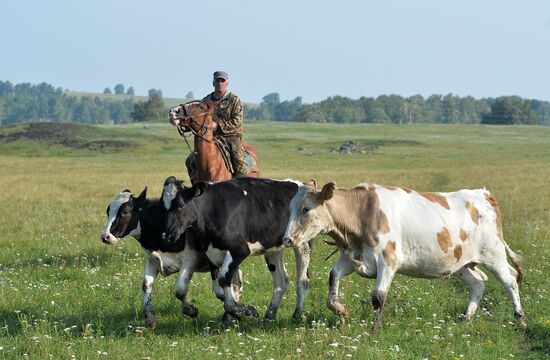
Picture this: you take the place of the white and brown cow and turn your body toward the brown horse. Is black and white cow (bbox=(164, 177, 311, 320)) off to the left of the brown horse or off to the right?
left

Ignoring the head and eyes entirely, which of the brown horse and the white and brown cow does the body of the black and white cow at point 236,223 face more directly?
the brown horse

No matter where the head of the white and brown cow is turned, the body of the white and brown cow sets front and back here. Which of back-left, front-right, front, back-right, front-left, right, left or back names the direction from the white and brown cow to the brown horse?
front-right

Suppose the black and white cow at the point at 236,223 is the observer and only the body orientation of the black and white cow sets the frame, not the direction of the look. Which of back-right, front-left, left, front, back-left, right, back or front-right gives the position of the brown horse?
right

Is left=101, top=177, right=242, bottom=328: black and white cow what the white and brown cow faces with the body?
yes

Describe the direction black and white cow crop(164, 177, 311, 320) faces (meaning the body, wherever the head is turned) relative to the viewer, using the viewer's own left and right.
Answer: facing to the left of the viewer

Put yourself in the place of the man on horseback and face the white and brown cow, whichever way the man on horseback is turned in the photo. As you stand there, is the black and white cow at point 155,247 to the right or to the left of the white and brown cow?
right

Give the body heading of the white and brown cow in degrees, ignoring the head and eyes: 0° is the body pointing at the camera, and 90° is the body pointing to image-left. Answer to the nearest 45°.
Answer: approximately 90°

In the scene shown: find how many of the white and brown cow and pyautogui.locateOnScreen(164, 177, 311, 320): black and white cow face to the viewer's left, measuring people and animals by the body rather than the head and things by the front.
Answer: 2

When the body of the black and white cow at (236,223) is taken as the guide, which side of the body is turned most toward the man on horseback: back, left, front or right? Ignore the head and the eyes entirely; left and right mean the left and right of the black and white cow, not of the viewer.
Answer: right

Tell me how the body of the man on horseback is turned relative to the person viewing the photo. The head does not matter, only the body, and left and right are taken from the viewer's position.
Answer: facing the viewer and to the left of the viewer

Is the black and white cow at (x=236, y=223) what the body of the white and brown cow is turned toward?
yes

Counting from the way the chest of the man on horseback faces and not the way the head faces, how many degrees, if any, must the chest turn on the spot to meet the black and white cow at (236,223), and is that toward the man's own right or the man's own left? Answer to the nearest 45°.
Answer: approximately 45° to the man's own left
